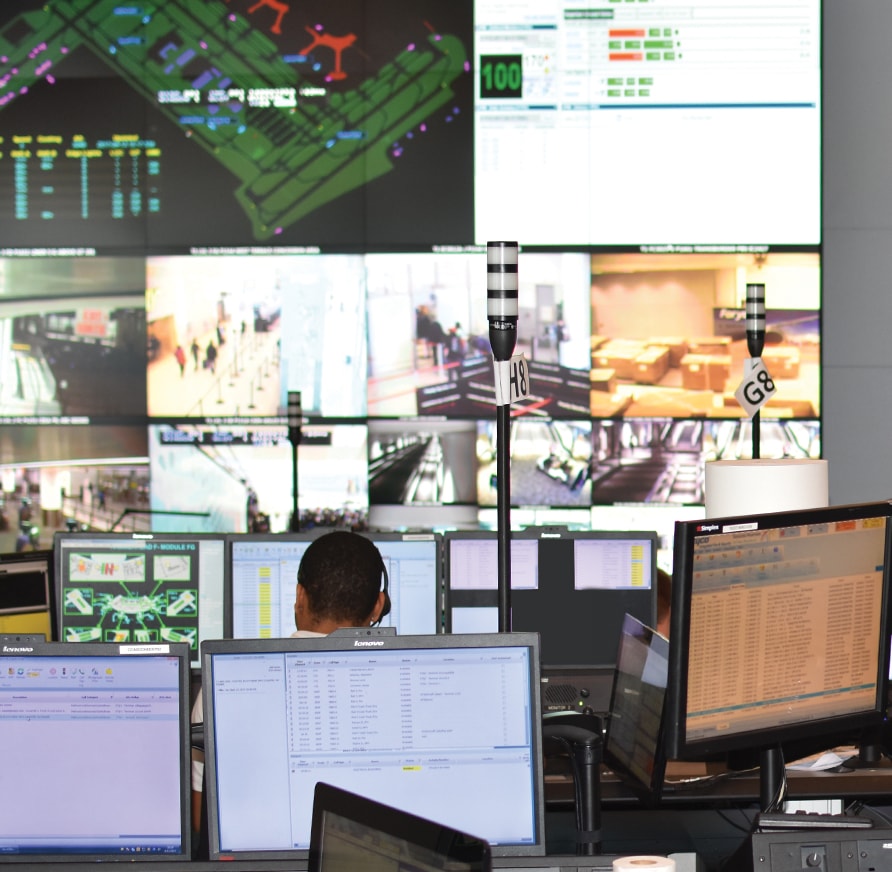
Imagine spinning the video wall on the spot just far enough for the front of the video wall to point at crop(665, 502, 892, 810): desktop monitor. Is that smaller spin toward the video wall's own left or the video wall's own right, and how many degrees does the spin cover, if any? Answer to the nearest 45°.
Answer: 0° — it already faces it

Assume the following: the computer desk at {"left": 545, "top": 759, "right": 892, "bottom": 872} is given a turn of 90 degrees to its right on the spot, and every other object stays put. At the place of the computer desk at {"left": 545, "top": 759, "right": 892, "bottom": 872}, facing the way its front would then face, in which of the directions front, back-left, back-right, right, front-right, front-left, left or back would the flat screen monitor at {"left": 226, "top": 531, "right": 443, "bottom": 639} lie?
front-right

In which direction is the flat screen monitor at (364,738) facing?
toward the camera

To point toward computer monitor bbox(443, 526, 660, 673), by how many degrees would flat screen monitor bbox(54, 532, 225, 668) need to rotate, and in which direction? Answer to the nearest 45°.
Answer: approximately 90° to its left

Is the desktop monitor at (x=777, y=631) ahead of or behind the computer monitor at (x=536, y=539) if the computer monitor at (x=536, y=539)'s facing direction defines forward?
ahead

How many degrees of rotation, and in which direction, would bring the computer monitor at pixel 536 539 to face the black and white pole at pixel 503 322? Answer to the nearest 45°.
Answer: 0° — it already faces it

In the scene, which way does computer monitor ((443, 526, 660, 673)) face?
toward the camera

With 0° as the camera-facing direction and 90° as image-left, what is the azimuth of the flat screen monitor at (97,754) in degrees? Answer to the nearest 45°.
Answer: approximately 0°

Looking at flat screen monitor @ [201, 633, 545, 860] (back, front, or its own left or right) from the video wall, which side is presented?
back

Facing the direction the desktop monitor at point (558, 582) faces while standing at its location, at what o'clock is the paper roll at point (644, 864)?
The paper roll is roughly at 12 o'clock from the desktop monitor.

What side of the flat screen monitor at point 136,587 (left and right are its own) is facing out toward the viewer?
front

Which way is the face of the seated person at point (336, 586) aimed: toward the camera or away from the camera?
away from the camera

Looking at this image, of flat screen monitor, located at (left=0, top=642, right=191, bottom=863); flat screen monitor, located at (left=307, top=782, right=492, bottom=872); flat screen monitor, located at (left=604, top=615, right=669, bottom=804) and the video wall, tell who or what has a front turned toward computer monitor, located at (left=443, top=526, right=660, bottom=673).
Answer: the video wall
